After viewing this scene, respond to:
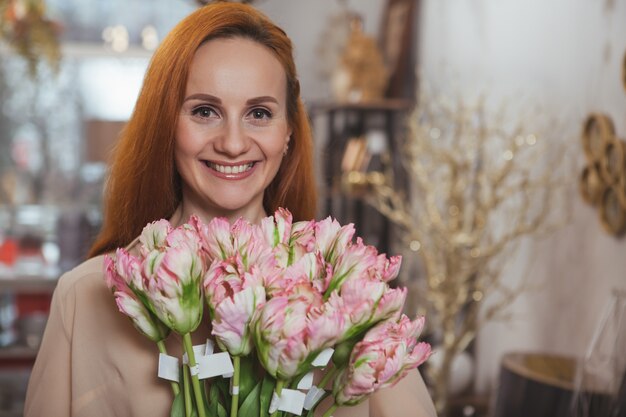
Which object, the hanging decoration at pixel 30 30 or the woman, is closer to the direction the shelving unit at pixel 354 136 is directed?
the woman

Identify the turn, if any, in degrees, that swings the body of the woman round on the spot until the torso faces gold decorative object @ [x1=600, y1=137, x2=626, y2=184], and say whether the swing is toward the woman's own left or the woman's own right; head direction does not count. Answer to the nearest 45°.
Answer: approximately 135° to the woman's own left

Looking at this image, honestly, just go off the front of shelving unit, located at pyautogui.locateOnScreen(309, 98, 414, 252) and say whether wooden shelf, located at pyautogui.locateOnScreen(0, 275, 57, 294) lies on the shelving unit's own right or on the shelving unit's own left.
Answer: on the shelving unit's own right

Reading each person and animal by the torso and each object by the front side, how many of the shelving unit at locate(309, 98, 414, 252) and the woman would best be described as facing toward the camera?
2

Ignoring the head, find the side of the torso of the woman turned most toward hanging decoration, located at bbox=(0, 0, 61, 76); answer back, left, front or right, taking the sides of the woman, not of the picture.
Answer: back

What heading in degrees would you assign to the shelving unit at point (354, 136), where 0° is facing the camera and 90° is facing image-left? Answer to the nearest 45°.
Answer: approximately 0°

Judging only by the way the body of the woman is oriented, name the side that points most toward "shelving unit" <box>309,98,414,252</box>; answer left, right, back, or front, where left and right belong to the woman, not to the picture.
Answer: back

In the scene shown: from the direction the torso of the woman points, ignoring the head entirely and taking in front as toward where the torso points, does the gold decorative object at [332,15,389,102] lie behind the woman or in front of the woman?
behind

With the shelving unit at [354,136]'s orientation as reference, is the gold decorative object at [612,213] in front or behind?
in front

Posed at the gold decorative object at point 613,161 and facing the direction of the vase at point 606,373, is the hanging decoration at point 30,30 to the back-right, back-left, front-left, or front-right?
back-right
